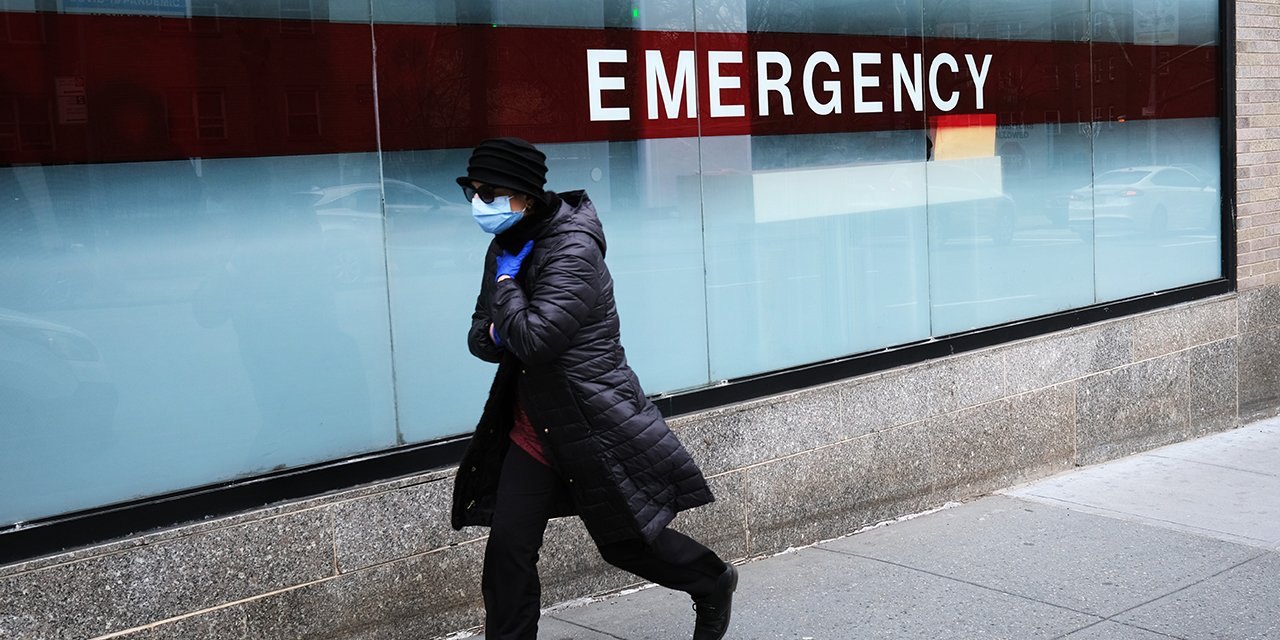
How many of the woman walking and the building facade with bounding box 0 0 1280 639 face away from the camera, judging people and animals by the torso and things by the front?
0

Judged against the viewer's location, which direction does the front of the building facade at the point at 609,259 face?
facing the viewer and to the right of the viewer

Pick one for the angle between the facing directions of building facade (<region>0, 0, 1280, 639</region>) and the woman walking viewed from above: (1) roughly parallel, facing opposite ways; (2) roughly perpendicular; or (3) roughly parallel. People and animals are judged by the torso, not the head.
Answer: roughly perpendicular

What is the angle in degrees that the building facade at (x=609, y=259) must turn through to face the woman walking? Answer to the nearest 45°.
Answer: approximately 45° to its right
